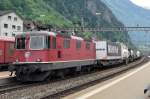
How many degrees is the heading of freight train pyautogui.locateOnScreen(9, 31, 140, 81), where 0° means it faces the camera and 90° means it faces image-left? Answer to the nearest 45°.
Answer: approximately 45°

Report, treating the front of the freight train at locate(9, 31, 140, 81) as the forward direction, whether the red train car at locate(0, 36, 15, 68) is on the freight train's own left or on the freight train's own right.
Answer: on the freight train's own right
